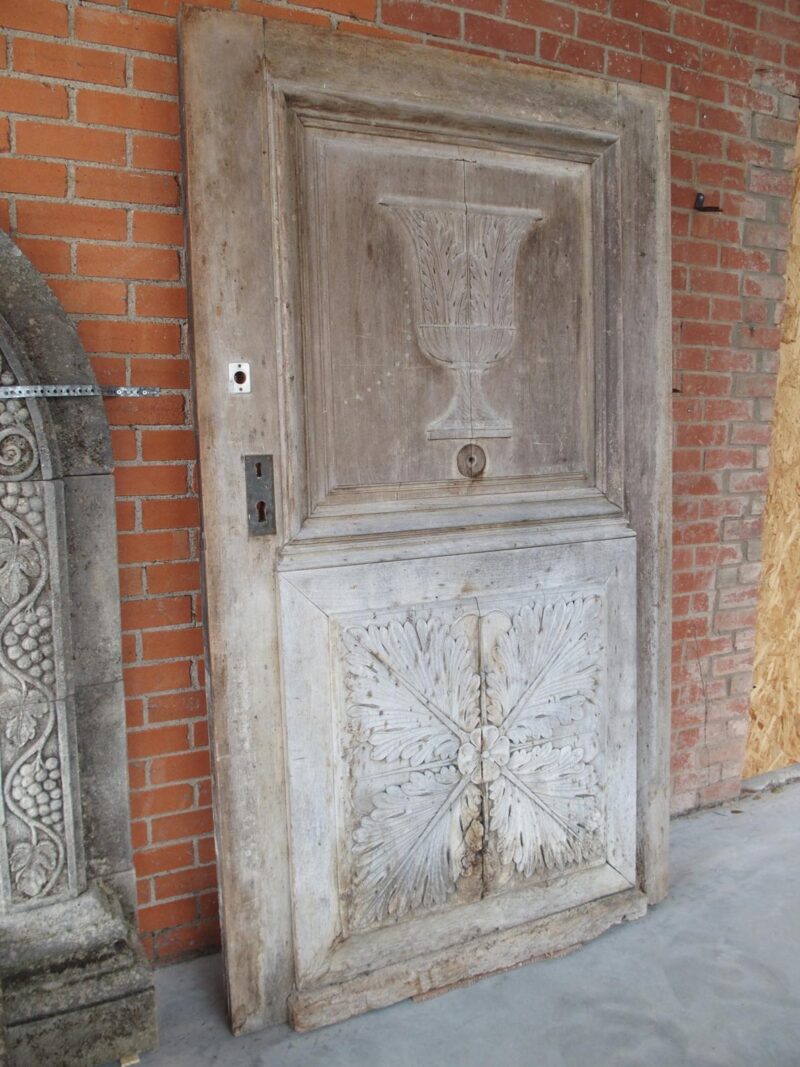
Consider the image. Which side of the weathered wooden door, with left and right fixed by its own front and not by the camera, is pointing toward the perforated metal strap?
right

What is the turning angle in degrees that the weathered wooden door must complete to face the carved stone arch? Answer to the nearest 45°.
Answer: approximately 90° to its right

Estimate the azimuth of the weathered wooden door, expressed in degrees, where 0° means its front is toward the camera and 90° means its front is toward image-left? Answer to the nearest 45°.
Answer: approximately 315°
